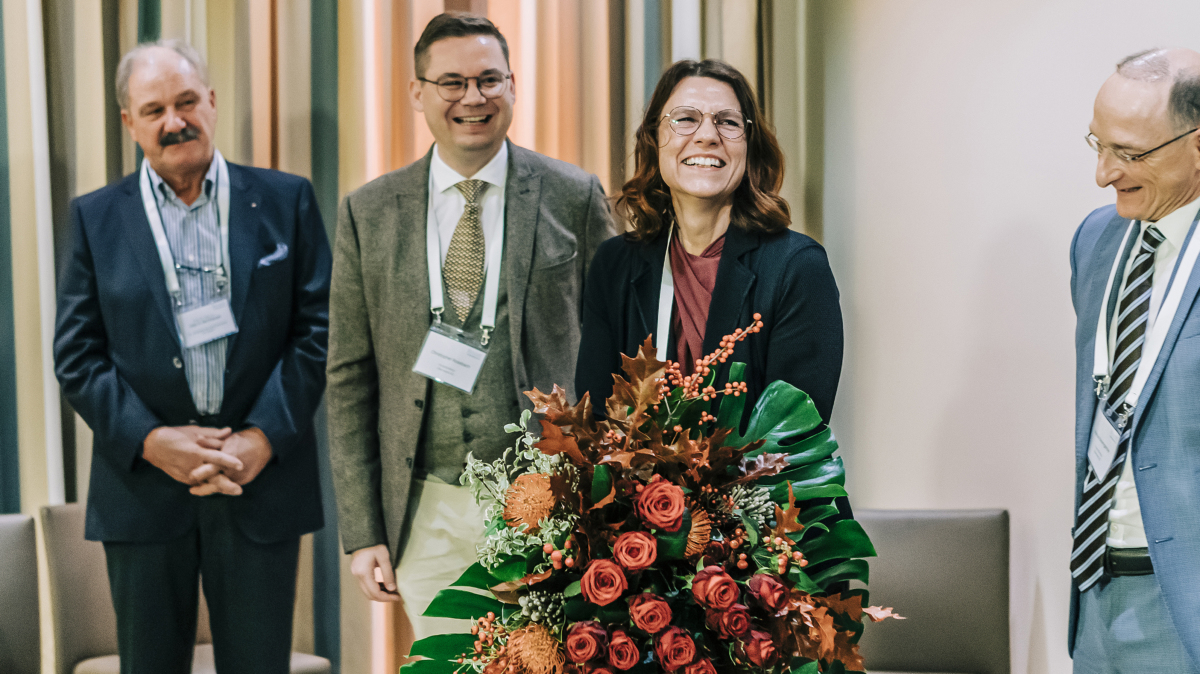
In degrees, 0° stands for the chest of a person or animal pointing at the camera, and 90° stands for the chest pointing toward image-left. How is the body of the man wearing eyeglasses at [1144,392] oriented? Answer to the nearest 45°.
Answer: approximately 45°

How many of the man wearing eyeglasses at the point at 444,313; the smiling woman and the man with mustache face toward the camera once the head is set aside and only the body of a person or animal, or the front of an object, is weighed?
3

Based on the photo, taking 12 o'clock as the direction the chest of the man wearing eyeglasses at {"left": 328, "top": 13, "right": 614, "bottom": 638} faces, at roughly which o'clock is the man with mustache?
The man with mustache is roughly at 4 o'clock from the man wearing eyeglasses.

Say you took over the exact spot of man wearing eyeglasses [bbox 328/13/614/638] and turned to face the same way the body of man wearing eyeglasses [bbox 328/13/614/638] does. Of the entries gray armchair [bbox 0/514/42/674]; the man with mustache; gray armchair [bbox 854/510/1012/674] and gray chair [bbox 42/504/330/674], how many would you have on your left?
1

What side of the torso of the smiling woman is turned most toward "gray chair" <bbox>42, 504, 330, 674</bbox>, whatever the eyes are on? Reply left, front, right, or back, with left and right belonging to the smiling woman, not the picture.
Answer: right

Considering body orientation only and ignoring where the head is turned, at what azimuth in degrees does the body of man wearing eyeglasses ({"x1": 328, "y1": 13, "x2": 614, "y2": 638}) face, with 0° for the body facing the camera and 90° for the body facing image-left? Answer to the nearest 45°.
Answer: approximately 0°

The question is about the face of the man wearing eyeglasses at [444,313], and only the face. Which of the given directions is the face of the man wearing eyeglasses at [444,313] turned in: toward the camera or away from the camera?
toward the camera

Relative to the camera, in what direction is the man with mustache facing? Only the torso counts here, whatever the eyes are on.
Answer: toward the camera

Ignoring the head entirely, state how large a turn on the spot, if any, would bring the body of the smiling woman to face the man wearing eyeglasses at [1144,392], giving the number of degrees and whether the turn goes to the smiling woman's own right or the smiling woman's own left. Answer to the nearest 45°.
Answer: approximately 90° to the smiling woman's own left

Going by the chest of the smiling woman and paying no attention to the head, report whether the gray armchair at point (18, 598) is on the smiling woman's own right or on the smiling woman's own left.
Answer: on the smiling woman's own right

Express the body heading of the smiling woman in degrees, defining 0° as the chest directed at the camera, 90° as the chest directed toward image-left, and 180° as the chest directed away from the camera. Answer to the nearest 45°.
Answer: approximately 0°

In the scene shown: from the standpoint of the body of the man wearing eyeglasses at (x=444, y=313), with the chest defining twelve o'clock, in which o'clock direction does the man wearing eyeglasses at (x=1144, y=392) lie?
the man wearing eyeglasses at (x=1144, y=392) is roughly at 10 o'clock from the man wearing eyeglasses at (x=444, y=313).

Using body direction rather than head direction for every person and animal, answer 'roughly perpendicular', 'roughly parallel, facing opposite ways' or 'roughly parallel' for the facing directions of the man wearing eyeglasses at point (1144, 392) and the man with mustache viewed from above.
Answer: roughly perpendicular
